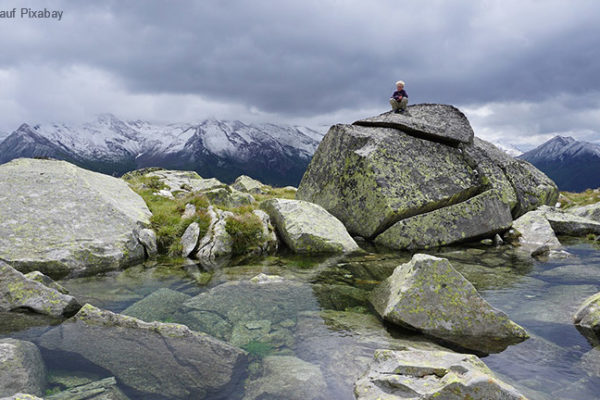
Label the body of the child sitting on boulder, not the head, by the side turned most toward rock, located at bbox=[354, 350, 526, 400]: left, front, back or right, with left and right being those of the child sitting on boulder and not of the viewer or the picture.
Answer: front

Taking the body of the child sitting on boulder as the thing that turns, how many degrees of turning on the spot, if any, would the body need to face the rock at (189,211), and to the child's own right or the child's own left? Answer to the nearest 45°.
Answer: approximately 45° to the child's own right

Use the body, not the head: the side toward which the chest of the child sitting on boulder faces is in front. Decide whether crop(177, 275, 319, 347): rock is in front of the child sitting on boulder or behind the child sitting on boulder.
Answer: in front

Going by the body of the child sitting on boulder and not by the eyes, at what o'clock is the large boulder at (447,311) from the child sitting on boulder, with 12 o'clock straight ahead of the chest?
The large boulder is roughly at 12 o'clock from the child sitting on boulder.

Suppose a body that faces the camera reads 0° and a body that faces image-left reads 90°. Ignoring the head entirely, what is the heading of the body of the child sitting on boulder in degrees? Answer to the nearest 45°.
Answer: approximately 0°

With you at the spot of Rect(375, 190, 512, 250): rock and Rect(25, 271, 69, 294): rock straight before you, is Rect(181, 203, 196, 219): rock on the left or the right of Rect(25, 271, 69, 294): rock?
right

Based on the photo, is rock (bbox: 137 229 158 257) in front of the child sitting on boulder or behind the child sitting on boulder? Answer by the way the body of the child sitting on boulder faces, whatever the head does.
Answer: in front

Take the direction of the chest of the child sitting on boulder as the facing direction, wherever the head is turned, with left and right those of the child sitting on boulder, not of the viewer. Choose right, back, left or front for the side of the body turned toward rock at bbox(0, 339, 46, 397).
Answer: front

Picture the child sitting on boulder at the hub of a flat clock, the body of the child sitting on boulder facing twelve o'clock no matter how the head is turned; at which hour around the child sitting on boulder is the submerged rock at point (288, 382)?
The submerged rock is roughly at 12 o'clock from the child sitting on boulder.
